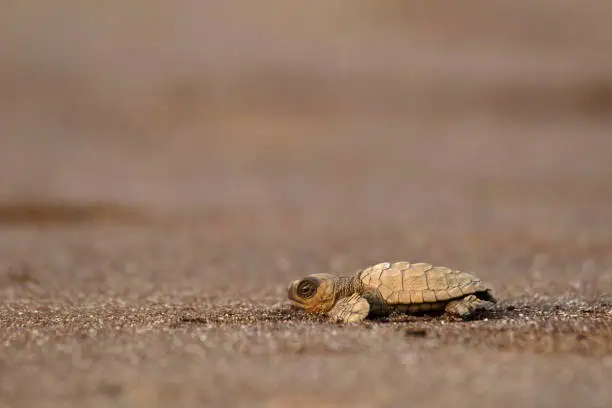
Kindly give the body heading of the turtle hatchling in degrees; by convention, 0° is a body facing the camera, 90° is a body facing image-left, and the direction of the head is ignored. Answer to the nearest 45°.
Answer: approximately 90°
